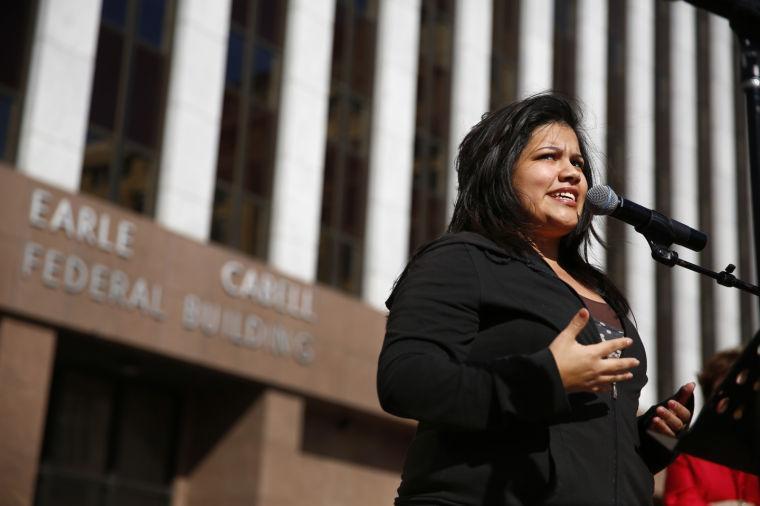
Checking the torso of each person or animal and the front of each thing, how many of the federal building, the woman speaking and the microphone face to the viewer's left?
1

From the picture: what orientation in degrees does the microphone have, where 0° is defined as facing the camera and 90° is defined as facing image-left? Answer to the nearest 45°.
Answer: approximately 90°

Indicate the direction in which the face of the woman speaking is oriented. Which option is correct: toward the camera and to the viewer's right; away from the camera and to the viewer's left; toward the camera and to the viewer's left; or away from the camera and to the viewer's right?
toward the camera and to the viewer's right

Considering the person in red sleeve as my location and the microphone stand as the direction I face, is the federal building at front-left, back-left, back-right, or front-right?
back-right

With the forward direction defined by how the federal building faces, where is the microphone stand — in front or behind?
in front

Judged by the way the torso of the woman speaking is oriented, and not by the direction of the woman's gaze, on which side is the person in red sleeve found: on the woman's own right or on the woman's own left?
on the woman's own left

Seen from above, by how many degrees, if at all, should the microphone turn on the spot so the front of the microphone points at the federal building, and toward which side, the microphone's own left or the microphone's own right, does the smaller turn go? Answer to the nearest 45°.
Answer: approximately 45° to the microphone's own right
